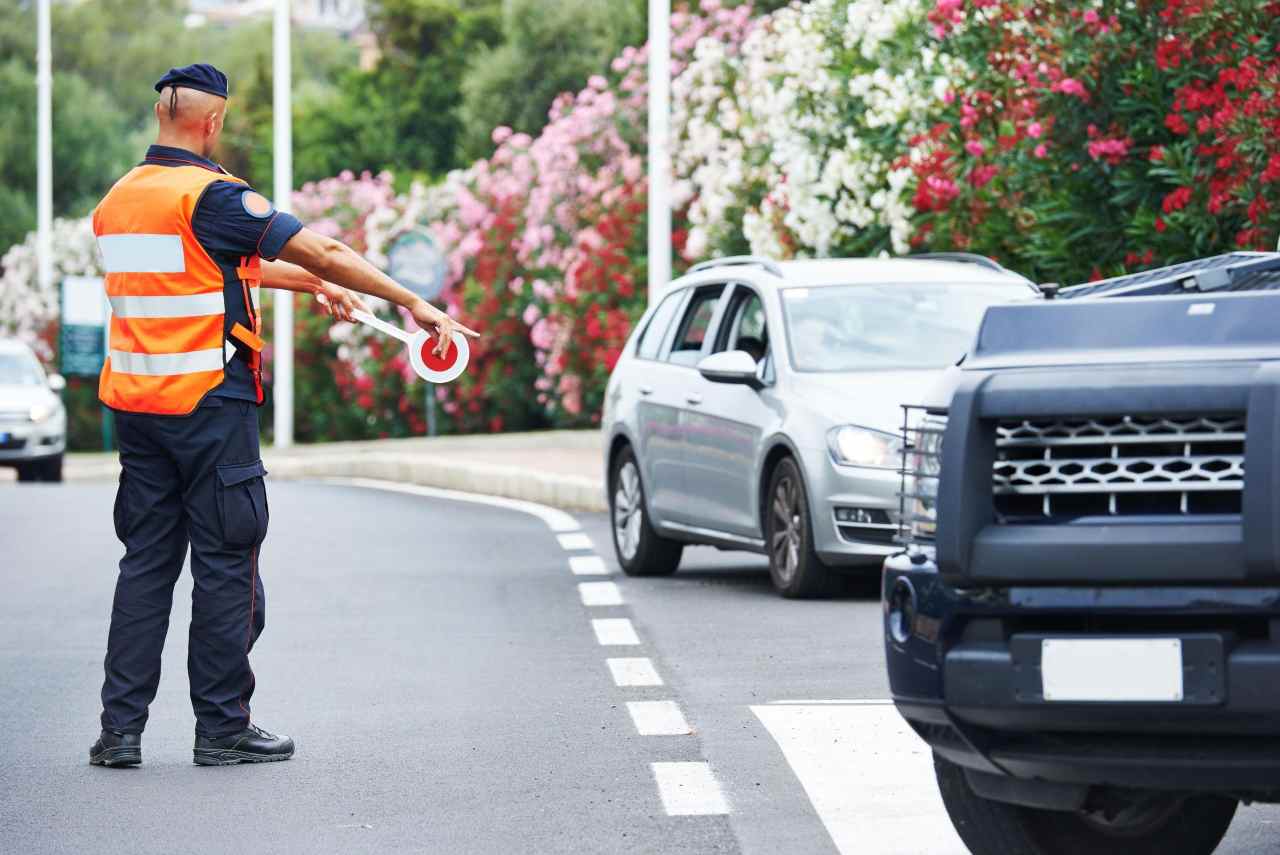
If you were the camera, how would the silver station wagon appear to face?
facing the viewer and to the right of the viewer

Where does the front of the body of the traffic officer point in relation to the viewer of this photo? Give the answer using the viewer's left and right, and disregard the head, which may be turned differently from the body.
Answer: facing away from the viewer and to the right of the viewer

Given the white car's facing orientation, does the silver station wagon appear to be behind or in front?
in front

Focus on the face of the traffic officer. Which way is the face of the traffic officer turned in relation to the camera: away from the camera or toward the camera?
away from the camera

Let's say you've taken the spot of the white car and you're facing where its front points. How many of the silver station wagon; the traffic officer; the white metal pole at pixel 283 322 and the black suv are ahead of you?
3

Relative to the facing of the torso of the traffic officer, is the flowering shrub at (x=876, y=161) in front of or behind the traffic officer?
in front

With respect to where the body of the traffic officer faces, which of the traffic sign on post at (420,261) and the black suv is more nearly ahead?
the traffic sign on post

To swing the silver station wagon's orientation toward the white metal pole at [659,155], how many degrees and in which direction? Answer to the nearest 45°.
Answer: approximately 135° to its left

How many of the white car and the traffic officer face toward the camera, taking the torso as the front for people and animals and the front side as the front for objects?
1

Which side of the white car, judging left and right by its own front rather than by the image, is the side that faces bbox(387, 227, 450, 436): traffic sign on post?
left

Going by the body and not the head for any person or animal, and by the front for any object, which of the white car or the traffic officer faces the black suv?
the white car

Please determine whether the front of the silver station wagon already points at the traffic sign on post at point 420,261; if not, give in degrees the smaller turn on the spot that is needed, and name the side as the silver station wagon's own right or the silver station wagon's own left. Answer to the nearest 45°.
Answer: approximately 135° to the silver station wagon's own left

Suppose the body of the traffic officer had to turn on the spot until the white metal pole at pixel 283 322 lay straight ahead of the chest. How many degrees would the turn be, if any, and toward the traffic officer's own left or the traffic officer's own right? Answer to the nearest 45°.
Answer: approximately 45° to the traffic officer's own left
